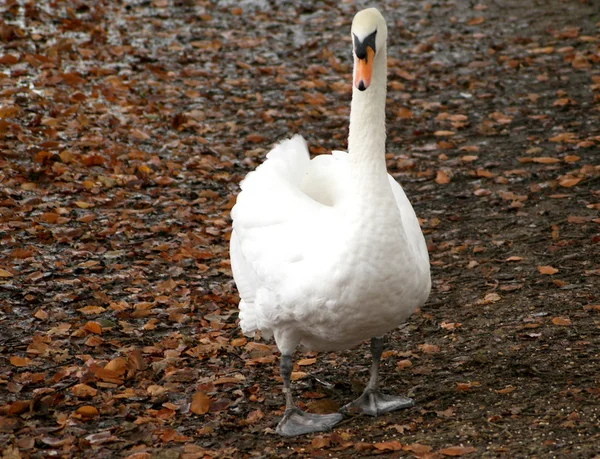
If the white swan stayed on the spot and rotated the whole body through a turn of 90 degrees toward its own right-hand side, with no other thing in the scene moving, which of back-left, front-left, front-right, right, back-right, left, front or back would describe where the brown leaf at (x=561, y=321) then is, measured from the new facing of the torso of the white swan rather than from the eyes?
back

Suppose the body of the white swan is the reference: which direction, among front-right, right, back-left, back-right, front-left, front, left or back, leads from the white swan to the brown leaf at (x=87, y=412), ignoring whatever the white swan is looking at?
back-right

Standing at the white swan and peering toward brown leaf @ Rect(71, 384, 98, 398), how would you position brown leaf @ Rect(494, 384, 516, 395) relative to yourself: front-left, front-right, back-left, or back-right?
back-right

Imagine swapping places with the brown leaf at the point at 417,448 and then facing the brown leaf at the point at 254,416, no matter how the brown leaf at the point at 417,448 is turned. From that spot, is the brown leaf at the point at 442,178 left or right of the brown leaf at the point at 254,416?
right

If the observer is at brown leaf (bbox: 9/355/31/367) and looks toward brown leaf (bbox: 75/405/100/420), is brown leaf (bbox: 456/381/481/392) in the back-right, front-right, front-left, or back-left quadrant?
front-left

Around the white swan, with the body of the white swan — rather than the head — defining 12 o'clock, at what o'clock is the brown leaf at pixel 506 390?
The brown leaf is roughly at 10 o'clock from the white swan.

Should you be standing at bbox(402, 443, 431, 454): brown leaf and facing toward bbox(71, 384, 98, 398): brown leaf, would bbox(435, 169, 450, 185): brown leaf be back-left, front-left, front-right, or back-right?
front-right

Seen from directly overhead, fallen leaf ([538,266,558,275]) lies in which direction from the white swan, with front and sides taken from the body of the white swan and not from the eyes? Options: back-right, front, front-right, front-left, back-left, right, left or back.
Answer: left
